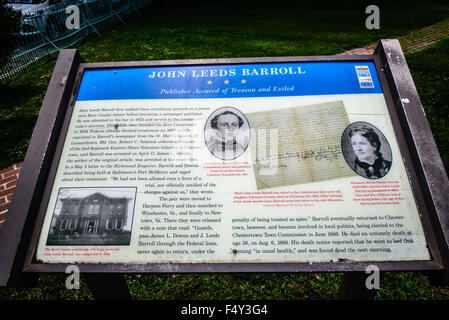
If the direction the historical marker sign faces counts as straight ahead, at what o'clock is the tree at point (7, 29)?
The tree is roughly at 4 o'clock from the historical marker sign.

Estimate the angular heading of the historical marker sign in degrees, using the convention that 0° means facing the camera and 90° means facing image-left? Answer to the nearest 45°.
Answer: approximately 0°
